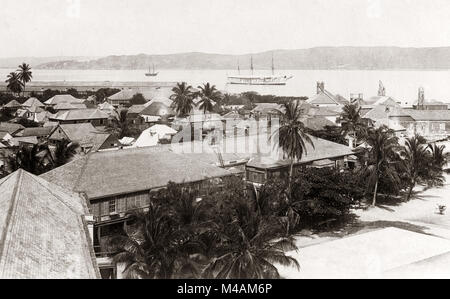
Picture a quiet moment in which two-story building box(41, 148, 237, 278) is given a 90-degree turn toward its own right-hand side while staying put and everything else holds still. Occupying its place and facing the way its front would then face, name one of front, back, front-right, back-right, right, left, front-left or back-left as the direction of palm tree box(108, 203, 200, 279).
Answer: front-left

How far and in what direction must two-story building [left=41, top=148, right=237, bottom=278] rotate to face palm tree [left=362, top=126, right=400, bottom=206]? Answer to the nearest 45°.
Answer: approximately 45° to its left

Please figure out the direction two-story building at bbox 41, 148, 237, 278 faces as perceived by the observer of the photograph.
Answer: facing the viewer and to the right of the viewer
